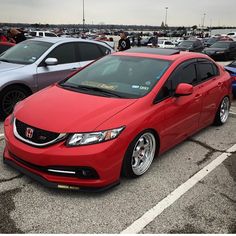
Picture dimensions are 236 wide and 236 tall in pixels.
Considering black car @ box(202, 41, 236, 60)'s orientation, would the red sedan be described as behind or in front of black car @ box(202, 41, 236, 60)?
in front

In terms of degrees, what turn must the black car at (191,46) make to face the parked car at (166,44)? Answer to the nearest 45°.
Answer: approximately 135° to its right

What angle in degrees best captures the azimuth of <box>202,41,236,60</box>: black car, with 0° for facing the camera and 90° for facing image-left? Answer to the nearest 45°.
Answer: approximately 45°

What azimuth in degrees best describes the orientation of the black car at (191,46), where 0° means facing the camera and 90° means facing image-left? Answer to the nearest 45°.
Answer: approximately 45°

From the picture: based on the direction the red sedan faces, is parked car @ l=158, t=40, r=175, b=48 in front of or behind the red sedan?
behind

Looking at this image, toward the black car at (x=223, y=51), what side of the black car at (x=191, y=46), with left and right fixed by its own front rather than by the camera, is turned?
left

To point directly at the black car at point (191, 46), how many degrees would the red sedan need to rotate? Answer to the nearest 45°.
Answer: approximately 135° to its right

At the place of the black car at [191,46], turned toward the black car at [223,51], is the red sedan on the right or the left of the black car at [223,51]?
right

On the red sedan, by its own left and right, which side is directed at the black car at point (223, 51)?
back

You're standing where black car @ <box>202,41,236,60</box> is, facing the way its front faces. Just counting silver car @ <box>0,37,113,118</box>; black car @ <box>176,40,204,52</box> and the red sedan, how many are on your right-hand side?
1

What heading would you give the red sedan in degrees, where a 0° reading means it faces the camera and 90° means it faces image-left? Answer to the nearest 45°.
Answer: approximately 45°

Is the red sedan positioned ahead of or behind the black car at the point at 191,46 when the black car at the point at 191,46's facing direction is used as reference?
ahead
